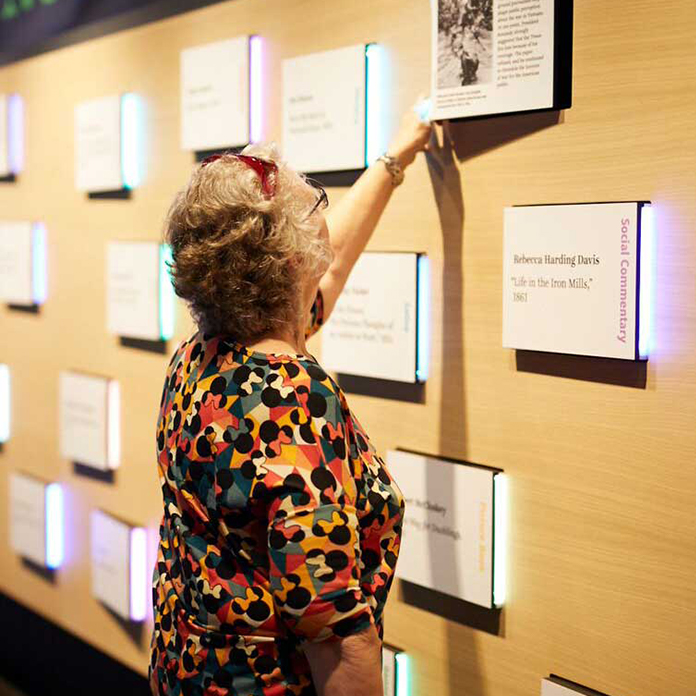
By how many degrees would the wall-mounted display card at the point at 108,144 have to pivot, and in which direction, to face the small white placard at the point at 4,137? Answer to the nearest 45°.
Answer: approximately 90° to its right

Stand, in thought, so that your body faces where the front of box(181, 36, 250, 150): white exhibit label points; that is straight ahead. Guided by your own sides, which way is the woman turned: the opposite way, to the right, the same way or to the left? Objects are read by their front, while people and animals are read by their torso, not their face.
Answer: the opposite way

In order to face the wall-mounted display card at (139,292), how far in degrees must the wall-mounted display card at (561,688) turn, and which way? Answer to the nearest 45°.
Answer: approximately 90° to its right

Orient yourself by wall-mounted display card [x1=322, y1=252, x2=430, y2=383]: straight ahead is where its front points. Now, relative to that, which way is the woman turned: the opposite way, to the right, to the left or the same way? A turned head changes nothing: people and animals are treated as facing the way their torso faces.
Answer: the opposite way

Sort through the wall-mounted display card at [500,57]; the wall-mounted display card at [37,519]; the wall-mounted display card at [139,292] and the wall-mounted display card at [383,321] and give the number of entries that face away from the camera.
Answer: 0

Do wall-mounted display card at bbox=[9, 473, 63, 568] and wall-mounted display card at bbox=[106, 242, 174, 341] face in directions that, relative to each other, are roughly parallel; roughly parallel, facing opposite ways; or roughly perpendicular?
roughly parallel

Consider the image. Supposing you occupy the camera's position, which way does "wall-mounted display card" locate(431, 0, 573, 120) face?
facing the viewer and to the left of the viewer

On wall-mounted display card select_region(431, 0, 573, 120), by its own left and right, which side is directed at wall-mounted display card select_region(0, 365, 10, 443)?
right

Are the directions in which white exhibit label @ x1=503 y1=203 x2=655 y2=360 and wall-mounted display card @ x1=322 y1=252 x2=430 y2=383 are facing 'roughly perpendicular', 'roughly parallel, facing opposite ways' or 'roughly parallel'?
roughly parallel

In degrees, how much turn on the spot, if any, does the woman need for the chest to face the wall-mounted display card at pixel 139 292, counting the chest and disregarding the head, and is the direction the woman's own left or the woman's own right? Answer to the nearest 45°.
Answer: approximately 45° to the woman's own left

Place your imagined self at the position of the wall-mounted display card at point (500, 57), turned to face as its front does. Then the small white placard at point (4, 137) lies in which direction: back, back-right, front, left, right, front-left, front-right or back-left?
right

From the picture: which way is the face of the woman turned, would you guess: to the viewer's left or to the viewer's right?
to the viewer's right

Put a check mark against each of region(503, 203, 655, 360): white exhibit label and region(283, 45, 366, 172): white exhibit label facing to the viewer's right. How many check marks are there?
0
